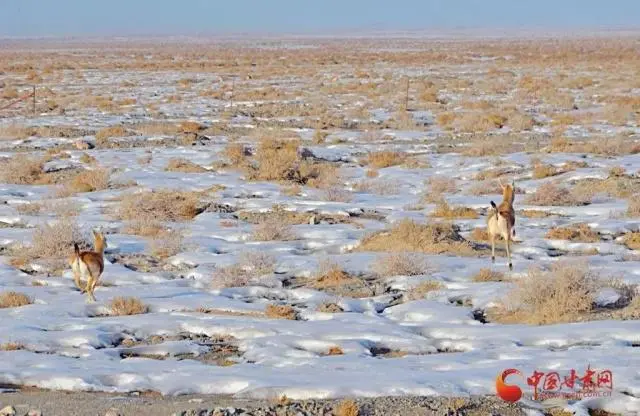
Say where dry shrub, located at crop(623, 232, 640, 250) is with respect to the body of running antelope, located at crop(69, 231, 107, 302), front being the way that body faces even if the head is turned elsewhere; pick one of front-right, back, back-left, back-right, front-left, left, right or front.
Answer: front-right

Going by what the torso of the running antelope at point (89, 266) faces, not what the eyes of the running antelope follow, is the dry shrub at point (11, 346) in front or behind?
behind

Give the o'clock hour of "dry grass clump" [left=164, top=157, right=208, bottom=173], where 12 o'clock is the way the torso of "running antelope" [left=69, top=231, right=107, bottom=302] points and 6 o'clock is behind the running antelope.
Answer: The dry grass clump is roughly at 11 o'clock from the running antelope.

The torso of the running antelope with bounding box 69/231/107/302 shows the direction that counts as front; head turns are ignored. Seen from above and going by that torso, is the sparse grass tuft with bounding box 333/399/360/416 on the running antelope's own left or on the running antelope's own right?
on the running antelope's own right

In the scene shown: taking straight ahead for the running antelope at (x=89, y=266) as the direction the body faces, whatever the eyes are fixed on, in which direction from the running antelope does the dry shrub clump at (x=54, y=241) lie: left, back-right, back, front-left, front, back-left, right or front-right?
front-left

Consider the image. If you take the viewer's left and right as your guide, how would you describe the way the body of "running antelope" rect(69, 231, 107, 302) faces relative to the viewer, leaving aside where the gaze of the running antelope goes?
facing away from the viewer and to the right of the viewer

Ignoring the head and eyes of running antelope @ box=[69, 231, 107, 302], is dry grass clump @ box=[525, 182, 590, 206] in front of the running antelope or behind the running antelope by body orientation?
in front

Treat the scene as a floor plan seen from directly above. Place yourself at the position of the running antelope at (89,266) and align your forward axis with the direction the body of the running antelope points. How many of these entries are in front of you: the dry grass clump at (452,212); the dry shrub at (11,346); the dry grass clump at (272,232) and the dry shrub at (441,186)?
3

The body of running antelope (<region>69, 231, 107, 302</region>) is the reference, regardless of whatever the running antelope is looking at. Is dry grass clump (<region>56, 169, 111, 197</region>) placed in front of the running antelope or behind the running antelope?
in front

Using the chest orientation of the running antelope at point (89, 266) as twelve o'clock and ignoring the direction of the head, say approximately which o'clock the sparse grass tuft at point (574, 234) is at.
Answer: The sparse grass tuft is roughly at 1 o'clock from the running antelope.

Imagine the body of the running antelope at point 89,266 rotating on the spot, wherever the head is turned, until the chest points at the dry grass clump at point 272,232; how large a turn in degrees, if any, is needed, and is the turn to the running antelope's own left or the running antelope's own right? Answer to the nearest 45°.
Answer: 0° — it already faces it

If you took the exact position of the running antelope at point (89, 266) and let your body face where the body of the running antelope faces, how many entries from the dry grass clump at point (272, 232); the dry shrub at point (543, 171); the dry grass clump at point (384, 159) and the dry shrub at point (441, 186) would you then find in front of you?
4

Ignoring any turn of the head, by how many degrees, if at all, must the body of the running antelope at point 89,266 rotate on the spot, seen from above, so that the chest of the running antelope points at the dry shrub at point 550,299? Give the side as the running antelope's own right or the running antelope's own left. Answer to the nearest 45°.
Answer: approximately 45° to the running antelope's own right

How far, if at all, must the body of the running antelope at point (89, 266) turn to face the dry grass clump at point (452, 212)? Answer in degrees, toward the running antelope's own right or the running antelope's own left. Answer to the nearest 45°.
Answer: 0° — it already faces it
